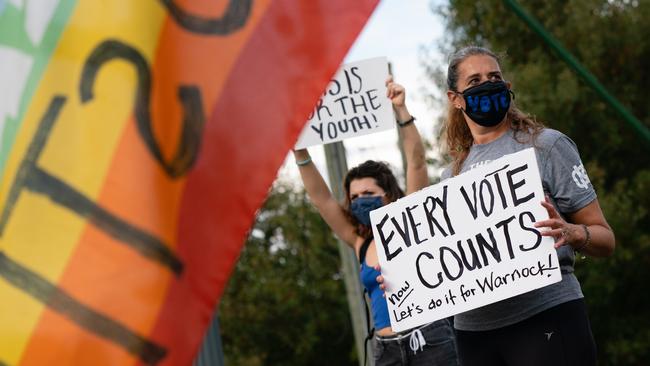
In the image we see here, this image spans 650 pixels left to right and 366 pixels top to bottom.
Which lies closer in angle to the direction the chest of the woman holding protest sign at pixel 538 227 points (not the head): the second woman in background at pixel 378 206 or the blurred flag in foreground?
the blurred flag in foreground

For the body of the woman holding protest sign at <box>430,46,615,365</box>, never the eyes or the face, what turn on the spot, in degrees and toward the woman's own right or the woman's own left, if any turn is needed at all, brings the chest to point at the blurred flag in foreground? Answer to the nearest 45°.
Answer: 0° — they already face it

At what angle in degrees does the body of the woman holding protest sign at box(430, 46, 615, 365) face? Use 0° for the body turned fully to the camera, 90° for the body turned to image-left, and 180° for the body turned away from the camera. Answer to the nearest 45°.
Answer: approximately 45°
